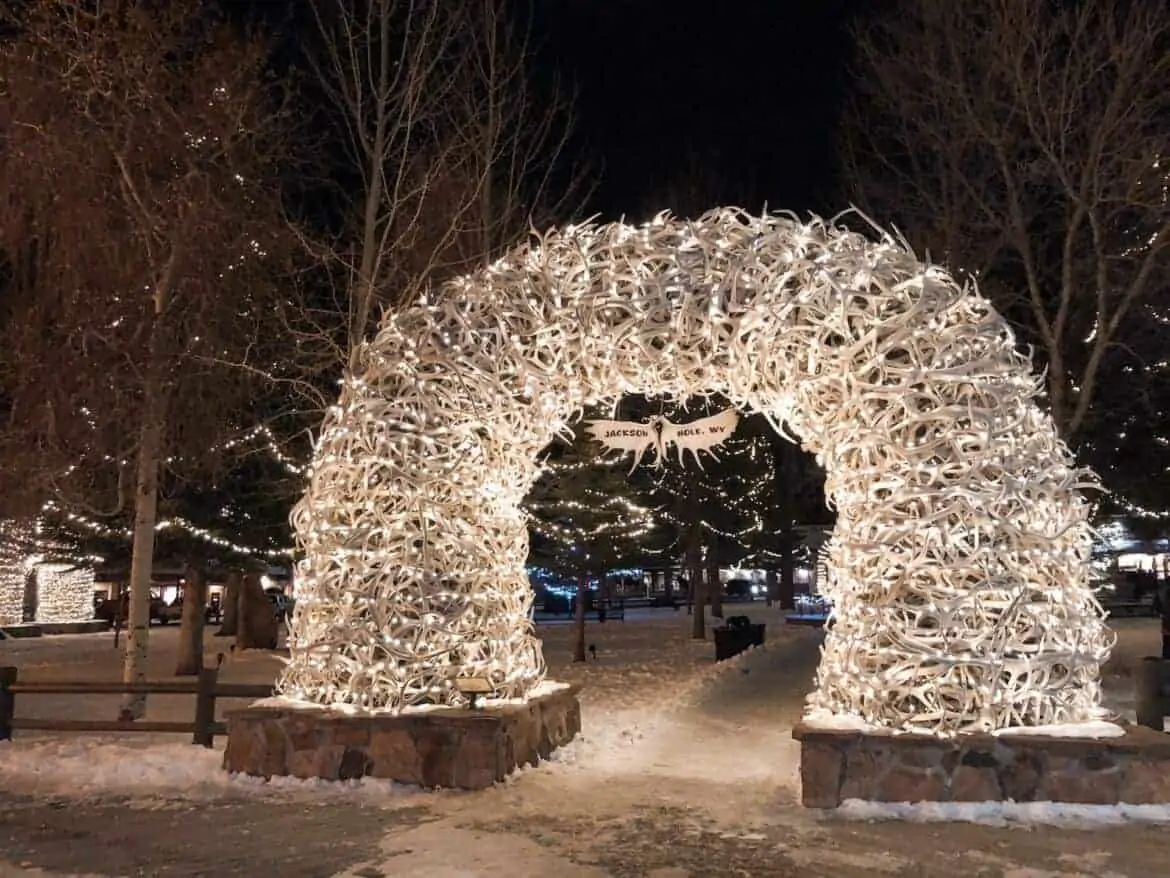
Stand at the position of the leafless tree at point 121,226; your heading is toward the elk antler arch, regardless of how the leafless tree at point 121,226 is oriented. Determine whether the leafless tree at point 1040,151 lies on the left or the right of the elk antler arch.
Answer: left

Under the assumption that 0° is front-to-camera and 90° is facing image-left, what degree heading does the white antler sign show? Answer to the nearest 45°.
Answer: approximately 0°

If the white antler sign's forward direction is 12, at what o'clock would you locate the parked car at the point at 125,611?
The parked car is roughly at 5 o'clock from the white antler sign.

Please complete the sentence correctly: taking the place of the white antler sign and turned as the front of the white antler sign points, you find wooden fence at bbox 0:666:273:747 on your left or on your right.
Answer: on your right

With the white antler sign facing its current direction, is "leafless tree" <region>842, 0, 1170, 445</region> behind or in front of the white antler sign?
behind

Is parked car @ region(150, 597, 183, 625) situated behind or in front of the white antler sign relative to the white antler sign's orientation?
behind

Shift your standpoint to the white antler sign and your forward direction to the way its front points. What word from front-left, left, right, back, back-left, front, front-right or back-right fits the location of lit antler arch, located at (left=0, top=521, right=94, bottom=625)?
back-right

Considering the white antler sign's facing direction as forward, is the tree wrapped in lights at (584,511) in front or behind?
behind

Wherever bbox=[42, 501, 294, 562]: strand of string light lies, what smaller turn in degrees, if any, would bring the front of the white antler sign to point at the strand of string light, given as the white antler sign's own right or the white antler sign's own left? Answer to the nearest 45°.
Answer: approximately 135° to the white antler sign's own right

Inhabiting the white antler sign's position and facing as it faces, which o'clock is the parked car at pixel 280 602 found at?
The parked car is roughly at 5 o'clock from the white antler sign.
